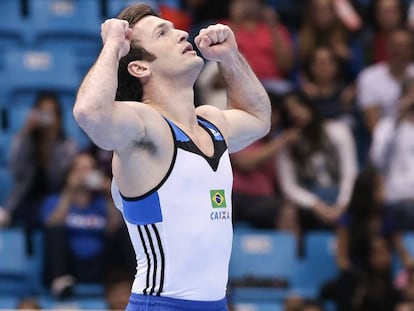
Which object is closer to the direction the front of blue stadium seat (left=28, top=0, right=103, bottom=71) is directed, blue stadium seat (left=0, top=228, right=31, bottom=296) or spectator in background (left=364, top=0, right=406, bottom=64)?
the blue stadium seat

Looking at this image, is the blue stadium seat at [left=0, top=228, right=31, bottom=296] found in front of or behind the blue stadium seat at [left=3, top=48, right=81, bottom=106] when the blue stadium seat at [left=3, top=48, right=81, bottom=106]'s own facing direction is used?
in front

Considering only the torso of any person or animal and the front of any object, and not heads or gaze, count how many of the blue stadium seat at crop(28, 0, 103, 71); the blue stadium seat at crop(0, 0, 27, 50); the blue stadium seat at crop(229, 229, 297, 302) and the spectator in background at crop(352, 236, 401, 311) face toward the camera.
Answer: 4

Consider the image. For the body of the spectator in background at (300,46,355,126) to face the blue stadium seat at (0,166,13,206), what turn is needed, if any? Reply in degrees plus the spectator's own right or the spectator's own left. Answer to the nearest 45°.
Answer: approximately 45° to the spectator's own right

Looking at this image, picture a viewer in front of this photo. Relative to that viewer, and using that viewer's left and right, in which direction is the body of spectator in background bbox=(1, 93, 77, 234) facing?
facing the viewer

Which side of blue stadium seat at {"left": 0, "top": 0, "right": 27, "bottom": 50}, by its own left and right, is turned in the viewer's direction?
front

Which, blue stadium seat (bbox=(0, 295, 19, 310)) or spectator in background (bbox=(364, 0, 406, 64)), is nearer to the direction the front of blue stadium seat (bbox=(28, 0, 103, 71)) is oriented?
the blue stadium seat

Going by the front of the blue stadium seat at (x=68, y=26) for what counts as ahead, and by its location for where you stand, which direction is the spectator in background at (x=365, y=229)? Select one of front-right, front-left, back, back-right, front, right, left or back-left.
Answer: front-left
